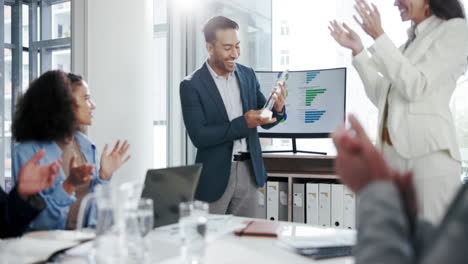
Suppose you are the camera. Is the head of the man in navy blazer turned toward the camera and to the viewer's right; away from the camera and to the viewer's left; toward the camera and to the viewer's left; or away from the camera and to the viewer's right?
toward the camera and to the viewer's right

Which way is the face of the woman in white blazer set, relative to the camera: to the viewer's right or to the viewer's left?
to the viewer's left

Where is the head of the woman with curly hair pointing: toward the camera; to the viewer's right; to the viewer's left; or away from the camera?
to the viewer's right

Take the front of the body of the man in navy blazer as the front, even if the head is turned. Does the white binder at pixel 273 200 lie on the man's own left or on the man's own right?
on the man's own left

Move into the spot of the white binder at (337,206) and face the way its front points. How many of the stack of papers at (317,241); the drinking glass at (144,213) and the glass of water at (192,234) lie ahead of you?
3

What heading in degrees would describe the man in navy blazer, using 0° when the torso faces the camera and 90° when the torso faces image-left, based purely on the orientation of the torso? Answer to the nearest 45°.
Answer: approximately 315°

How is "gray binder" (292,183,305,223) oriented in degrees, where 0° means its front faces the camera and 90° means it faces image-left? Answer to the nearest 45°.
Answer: approximately 0°
